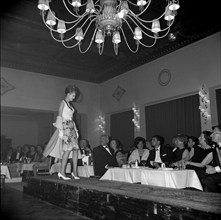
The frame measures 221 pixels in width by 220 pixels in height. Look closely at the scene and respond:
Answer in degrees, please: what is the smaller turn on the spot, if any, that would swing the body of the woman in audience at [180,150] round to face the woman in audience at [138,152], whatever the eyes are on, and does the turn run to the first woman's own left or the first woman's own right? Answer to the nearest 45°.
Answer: approximately 90° to the first woman's own right

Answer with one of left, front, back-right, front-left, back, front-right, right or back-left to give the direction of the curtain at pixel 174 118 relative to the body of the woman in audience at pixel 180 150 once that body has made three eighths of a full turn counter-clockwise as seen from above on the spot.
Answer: left

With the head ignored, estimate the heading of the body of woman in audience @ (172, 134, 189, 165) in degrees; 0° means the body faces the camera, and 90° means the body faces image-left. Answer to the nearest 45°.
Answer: approximately 45°

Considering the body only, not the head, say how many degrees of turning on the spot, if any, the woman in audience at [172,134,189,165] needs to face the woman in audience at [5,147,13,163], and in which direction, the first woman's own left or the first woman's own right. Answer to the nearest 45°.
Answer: approximately 90° to the first woman's own right

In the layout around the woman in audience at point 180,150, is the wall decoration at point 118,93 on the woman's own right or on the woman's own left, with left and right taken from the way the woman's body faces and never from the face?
on the woman's own right

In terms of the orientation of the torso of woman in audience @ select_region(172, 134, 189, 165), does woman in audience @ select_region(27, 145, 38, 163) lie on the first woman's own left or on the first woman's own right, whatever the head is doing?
on the first woman's own right

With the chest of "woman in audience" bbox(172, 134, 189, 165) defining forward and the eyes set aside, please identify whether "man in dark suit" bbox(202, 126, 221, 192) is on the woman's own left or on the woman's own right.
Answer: on the woman's own left

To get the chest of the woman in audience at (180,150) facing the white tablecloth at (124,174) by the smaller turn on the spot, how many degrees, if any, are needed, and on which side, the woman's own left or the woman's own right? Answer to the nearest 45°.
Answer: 0° — they already face it

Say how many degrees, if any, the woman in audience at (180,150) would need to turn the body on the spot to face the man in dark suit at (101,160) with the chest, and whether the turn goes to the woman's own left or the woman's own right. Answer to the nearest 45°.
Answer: approximately 45° to the woman's own right
